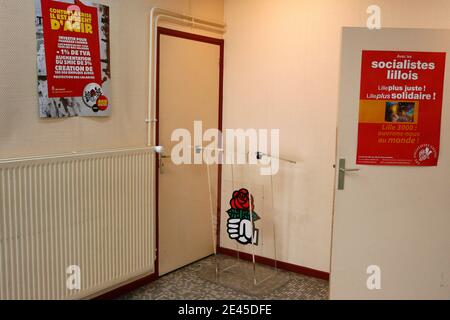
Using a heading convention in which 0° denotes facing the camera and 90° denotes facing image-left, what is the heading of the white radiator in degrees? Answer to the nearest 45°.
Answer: approximately 315°

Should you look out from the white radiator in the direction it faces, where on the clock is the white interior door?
The white interior door is roughly at 11 o'clock from the white radiator.

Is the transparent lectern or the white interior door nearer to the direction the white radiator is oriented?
the white interior door

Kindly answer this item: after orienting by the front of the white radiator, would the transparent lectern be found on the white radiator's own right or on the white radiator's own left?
on the white radiator's own left
